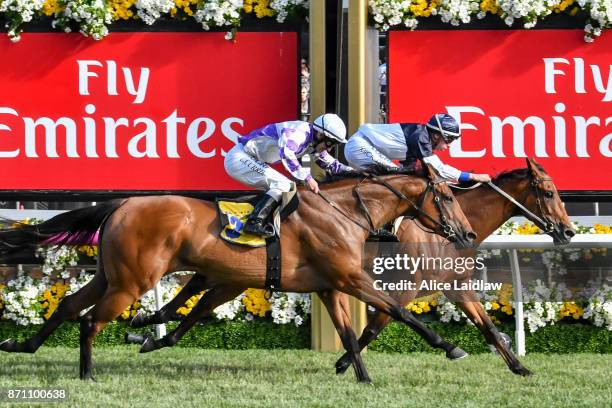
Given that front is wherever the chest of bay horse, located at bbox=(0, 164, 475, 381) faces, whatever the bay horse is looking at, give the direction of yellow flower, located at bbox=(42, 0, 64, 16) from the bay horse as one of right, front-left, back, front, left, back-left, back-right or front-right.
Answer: back-left

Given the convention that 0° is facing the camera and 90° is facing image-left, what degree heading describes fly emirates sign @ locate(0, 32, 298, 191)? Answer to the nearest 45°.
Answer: approximately 0°

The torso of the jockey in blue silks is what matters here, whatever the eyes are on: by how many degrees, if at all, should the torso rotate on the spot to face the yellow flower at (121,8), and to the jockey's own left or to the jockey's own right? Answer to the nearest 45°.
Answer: approximately 180°

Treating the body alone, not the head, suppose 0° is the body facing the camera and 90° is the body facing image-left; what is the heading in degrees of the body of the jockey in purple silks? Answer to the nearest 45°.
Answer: approximately 270°

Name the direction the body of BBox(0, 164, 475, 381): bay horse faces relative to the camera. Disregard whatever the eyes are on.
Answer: to the viewer's right

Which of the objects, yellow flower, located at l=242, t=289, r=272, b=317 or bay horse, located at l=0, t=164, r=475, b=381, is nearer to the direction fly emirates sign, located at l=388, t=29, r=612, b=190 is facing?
the bay horse

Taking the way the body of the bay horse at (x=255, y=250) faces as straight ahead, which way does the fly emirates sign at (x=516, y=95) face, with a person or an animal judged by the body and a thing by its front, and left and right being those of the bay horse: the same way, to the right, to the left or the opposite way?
to the right

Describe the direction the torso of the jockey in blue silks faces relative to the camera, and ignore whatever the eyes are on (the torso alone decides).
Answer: to the viewer's right

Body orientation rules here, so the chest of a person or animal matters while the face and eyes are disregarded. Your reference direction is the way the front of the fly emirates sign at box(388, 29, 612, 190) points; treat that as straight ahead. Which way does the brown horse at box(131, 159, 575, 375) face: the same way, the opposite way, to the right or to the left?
to the left

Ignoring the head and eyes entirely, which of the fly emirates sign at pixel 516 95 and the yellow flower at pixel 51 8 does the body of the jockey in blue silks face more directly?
the fly emirates sign

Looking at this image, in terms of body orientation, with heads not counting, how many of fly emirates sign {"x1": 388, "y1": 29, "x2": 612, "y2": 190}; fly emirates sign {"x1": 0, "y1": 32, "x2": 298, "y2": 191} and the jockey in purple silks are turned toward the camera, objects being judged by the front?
2

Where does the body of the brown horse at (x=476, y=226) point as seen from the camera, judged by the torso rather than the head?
to the viewer's right

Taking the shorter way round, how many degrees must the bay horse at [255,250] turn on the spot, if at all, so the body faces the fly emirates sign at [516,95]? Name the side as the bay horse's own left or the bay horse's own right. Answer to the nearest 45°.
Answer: approximately 45° to the bay horse's own left

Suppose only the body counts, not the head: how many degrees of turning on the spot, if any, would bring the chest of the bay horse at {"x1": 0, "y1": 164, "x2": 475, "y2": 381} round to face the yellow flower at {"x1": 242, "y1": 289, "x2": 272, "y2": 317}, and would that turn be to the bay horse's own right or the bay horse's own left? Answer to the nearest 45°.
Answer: approximately 90° to the bay horse's own left
